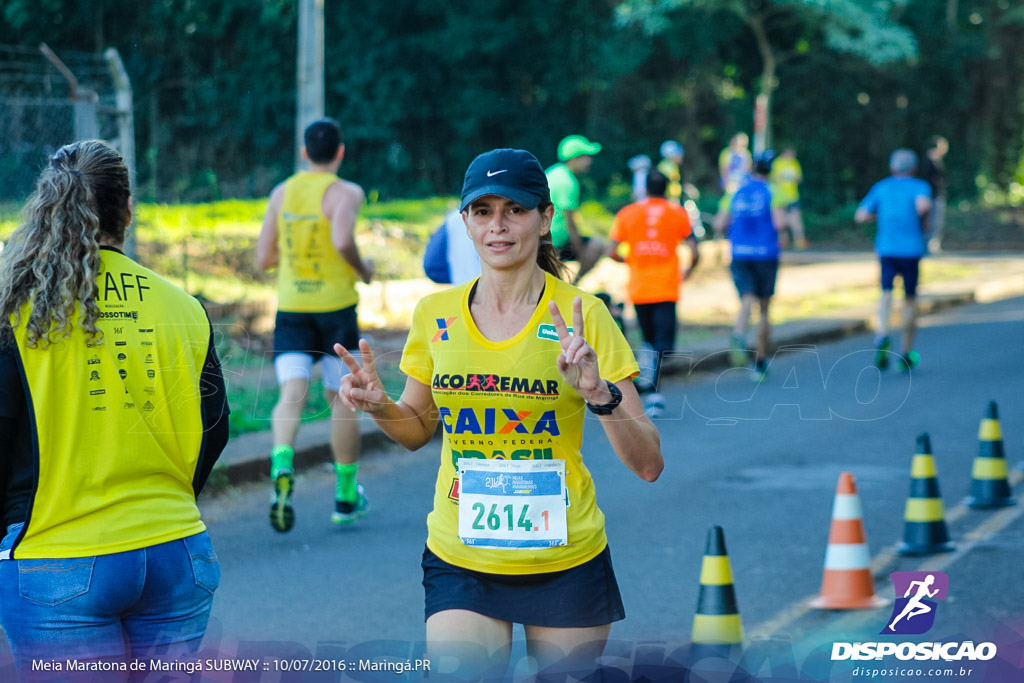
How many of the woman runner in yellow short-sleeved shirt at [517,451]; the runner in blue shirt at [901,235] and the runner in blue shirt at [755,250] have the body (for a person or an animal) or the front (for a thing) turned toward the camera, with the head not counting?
1

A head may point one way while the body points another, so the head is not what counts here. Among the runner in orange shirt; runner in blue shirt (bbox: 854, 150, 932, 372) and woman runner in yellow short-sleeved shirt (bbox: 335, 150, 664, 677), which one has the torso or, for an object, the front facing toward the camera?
the woman runner in yellow short-sleeved shirt

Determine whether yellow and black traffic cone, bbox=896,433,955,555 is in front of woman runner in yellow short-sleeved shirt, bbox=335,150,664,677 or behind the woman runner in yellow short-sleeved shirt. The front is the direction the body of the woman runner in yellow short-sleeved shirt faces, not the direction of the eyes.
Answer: behind

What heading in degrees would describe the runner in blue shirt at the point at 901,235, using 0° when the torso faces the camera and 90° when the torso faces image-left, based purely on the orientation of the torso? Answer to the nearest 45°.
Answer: approximately 180°

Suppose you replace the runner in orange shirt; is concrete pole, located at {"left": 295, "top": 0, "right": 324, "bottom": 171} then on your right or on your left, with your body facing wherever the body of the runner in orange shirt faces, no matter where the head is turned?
on your left

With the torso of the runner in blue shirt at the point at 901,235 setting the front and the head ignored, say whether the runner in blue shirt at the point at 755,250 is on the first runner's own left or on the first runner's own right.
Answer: on the first runner's own left

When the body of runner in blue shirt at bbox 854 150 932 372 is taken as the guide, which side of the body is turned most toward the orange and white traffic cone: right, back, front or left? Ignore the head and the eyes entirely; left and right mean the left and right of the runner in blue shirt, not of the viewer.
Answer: back

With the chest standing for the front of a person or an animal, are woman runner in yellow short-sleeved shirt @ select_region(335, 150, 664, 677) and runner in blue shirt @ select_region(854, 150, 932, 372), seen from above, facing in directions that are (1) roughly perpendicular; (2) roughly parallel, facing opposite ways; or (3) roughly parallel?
roughly parallel, facing opposite ways

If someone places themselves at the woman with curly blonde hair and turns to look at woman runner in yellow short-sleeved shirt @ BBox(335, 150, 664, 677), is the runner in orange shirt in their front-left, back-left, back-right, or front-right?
front-left

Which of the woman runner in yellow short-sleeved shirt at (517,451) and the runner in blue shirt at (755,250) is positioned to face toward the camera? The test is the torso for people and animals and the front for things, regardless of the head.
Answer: the woman runner in yellow short-sleeved shirt

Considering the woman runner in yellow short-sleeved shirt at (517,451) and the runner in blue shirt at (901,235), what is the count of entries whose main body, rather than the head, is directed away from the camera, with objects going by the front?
1

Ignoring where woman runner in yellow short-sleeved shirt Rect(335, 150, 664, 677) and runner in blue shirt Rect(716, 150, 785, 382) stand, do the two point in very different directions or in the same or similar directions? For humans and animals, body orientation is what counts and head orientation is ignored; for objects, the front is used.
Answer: very different directions

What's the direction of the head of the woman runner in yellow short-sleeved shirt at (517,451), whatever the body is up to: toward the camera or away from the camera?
toward the camera

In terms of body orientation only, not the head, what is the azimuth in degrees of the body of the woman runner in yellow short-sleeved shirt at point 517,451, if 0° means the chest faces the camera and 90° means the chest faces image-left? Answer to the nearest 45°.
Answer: approximately 0°

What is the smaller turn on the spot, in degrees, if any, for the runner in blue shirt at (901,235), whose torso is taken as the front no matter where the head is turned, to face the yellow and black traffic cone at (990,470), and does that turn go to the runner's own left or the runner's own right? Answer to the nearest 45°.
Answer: approximately 180°

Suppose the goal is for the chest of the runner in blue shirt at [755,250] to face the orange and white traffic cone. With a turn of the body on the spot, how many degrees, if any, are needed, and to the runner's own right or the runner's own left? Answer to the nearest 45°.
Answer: approximately 180°

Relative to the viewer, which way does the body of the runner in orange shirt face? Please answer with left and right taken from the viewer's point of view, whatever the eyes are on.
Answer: facing away from the viewer

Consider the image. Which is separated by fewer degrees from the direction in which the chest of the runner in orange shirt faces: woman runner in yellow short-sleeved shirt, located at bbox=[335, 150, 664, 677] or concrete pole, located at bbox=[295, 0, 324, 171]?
the concrete pole
